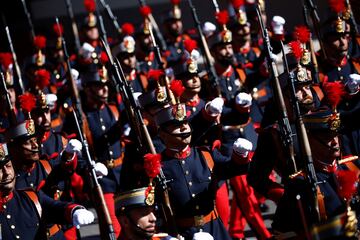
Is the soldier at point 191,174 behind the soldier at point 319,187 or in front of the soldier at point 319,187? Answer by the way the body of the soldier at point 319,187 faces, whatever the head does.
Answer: behind

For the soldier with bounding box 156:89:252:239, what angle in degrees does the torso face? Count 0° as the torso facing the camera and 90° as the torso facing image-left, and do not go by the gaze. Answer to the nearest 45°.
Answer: approximately 315°

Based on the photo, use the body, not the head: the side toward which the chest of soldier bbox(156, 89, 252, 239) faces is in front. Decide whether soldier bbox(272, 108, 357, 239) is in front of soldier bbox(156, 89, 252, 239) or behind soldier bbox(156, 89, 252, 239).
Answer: in front

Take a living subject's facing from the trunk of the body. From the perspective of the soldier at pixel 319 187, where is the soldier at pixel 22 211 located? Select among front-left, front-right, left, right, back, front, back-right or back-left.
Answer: back-right

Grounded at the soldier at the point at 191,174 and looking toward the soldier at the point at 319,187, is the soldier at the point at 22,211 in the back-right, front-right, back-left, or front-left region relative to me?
back-right
